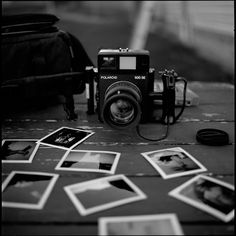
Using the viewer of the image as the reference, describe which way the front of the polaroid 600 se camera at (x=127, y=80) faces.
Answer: facing the viewer

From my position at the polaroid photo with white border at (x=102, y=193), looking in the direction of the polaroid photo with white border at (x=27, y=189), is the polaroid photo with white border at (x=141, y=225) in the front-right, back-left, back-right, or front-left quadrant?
back-left
